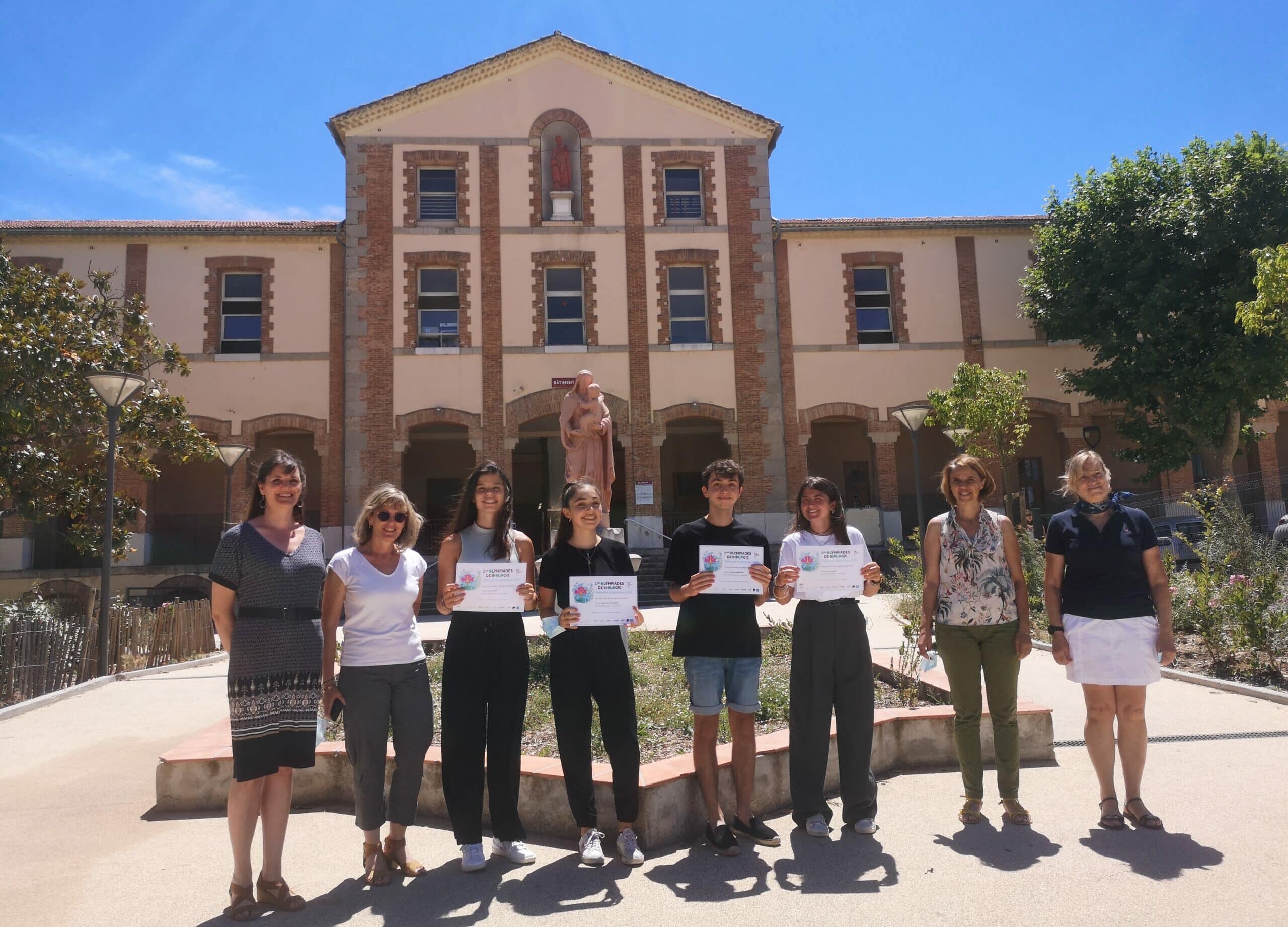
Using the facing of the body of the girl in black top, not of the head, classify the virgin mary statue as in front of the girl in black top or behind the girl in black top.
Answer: behind

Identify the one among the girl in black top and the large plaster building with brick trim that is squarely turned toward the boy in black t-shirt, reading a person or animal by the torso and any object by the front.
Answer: the large plaster building with brick trim

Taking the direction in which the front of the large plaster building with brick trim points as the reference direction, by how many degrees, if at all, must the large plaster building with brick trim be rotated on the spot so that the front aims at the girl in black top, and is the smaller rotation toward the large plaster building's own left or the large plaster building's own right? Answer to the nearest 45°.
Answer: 0° — it already faces them

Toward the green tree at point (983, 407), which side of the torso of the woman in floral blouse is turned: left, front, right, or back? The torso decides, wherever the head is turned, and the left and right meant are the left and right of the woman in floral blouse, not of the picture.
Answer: back

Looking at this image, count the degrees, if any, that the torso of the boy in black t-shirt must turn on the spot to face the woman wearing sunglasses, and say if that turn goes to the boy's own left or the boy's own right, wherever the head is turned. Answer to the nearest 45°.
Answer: approximately 90° to the boy's own right

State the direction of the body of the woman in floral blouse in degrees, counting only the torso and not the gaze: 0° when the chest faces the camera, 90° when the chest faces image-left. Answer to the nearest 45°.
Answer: approximately 0°
